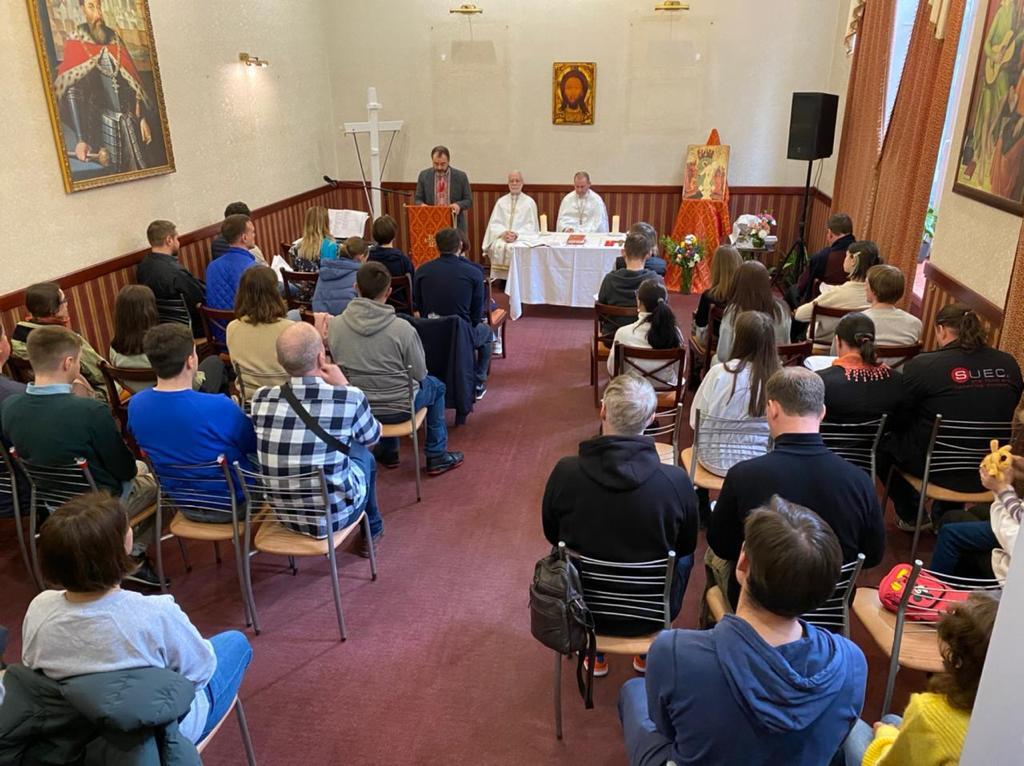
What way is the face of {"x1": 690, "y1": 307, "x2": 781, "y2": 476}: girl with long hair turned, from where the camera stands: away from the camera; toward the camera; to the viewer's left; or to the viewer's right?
away from the camera

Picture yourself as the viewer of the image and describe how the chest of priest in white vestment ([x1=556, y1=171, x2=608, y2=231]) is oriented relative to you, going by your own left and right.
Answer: facing the viewer

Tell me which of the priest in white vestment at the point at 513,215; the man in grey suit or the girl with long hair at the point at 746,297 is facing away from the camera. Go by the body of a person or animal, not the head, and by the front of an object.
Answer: the girl with long hair

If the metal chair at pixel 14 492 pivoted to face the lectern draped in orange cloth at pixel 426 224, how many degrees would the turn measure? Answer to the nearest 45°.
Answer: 0° — it already faces it

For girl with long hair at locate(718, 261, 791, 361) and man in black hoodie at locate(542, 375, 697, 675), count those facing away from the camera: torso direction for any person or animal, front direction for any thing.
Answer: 2

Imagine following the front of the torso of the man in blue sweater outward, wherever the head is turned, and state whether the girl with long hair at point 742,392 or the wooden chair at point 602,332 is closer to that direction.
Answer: the wooden chair

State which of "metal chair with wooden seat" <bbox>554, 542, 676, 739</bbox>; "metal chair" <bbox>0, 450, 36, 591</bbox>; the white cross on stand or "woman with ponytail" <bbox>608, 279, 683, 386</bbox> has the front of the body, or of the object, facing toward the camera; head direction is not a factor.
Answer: the white cross on stand

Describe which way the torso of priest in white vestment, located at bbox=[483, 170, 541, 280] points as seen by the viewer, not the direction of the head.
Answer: toward the camera

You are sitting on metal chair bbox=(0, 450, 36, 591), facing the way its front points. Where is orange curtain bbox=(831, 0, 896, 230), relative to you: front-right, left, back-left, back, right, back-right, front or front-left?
front-right

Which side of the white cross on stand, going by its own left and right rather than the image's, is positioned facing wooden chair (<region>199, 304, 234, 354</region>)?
front

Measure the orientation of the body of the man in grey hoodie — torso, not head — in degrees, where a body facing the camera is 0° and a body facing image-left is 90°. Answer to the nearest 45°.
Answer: approximately 225°

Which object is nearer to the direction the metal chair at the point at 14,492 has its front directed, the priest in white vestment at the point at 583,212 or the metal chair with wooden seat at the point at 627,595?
the priest in white vestment

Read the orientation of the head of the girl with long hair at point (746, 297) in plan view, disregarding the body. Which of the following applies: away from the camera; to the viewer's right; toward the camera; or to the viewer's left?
away from the camera

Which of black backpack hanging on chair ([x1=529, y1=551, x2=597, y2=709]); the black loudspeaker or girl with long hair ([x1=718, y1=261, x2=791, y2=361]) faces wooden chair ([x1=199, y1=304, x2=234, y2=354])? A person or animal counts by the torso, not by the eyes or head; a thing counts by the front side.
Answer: the black loudspeaker

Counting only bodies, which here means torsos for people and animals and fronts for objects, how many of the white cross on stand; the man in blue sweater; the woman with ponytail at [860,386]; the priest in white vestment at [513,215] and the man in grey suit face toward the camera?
3

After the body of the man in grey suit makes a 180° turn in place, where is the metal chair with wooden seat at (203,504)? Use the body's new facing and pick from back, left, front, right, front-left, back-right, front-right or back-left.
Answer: back

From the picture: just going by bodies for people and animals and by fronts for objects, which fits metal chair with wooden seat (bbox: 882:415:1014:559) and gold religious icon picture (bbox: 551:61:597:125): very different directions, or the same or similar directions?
very different directions

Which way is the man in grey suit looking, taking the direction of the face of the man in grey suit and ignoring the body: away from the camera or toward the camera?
toward the camera

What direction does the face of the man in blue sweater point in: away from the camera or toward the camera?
away from the camera

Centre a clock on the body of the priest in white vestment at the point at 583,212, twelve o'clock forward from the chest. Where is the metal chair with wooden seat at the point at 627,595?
The metal chair with wooden seat is roughly at 12 o'clock from the priest in white vestment.
